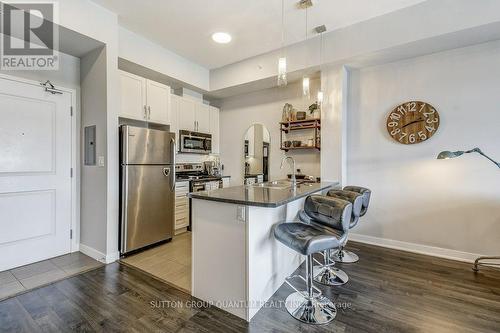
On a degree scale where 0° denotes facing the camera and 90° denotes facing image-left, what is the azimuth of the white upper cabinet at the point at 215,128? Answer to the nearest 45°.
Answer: approximately 315°

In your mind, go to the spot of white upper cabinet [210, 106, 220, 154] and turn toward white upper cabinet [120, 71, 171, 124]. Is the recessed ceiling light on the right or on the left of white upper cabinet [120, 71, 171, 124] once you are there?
left

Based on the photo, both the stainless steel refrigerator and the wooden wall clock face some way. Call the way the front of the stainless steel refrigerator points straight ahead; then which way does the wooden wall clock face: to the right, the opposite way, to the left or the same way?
to the right

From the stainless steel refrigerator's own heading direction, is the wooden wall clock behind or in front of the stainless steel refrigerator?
in front

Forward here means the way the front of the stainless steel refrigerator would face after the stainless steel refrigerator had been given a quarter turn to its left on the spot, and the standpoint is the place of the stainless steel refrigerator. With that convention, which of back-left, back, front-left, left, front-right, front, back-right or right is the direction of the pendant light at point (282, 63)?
right

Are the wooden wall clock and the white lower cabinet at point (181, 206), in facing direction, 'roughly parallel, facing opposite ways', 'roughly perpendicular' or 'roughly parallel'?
roughly perpendicular

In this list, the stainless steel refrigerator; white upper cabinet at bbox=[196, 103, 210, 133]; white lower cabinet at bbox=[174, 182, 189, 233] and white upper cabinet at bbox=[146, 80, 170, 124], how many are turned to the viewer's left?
0

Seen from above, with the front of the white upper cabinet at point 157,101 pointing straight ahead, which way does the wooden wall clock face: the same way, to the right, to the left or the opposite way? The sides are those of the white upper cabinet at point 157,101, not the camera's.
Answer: to the right

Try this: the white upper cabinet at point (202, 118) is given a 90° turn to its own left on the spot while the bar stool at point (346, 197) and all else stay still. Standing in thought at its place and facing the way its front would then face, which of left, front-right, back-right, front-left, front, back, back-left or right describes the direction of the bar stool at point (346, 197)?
right

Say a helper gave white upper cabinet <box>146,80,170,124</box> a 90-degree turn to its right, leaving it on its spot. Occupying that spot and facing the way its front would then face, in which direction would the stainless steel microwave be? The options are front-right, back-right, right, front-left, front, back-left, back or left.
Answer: back

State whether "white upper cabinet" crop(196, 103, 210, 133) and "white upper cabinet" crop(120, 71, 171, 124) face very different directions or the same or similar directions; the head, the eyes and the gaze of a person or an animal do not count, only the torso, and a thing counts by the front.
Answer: same or similar directions

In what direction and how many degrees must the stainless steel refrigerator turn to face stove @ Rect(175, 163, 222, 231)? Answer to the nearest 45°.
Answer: approximately 90° to its left

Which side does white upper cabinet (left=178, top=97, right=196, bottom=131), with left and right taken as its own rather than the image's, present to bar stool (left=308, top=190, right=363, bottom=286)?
front

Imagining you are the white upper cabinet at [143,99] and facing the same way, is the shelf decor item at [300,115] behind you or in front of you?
in front
